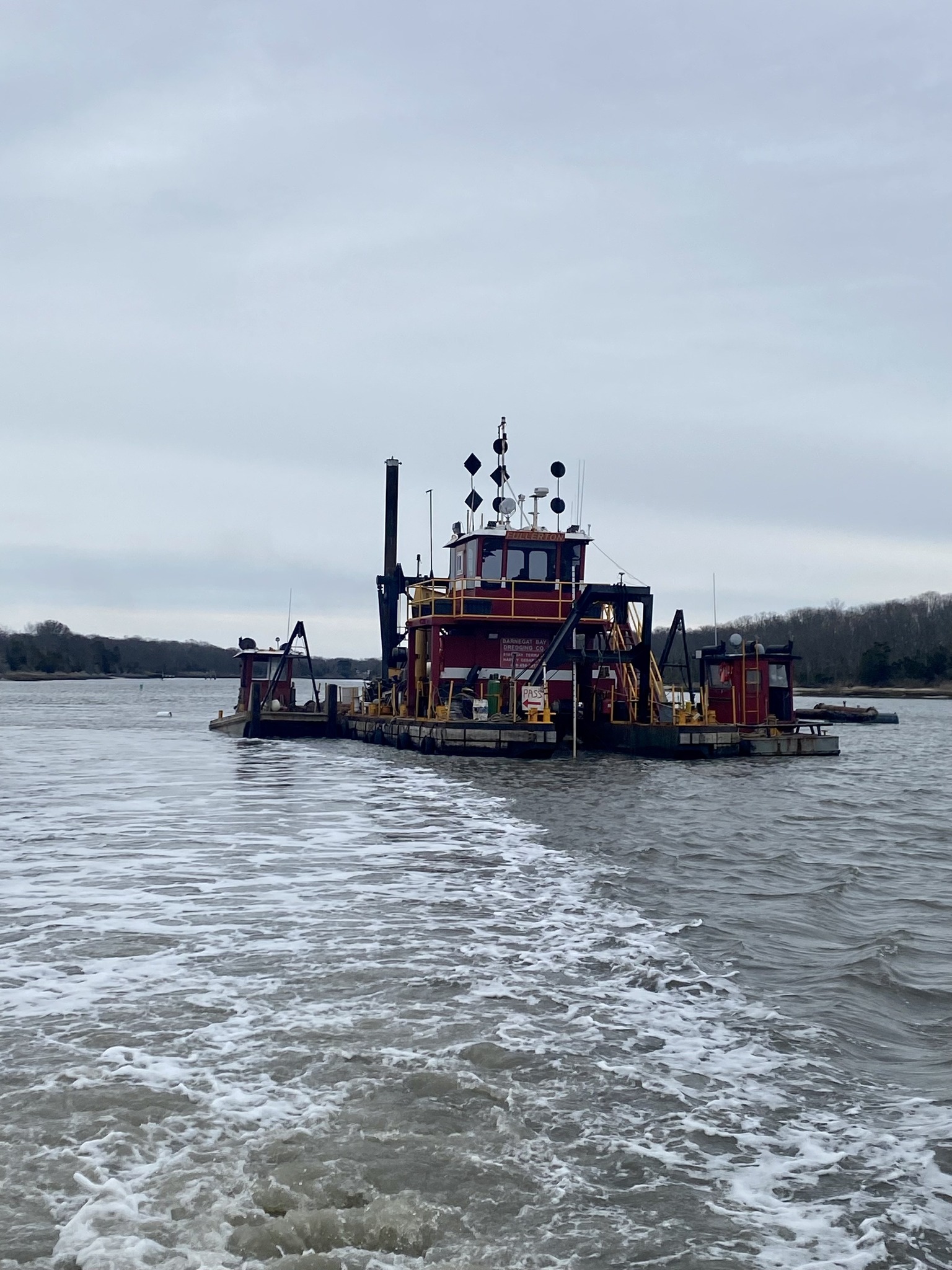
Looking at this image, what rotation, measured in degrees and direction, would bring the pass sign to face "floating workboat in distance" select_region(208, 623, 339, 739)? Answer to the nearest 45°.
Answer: approximately 135° to its right

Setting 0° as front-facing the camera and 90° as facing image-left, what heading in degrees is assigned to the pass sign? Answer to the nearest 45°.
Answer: approximately 0°
